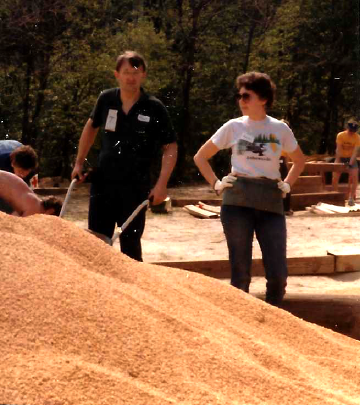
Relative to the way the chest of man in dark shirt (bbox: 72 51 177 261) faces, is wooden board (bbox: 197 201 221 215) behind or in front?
behind

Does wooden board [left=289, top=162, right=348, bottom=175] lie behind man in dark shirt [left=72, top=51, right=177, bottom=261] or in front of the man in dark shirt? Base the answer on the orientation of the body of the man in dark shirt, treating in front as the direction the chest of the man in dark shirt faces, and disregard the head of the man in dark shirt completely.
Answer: behind

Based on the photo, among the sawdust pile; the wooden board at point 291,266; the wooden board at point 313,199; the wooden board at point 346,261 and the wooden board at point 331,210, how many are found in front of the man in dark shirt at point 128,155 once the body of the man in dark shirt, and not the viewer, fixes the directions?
1

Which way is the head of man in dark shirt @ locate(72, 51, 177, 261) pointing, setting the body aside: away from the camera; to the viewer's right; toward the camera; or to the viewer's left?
toward the camera

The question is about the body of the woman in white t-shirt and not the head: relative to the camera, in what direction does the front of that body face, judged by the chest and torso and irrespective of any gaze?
toward the camera

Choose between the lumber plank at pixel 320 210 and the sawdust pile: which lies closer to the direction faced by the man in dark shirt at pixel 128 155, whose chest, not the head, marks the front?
the sawdust pile

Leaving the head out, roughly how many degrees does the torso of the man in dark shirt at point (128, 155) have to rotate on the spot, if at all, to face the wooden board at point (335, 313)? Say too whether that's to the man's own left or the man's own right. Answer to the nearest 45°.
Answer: approximately 45° to the man's own left

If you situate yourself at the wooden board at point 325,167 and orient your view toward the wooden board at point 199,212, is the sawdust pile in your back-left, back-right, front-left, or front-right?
front-left

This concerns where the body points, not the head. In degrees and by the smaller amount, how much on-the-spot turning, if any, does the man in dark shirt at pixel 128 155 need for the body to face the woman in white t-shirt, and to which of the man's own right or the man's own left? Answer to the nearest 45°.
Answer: approximately 45° to the man's own left

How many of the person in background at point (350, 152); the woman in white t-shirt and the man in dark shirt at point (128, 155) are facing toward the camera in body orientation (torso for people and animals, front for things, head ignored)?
3

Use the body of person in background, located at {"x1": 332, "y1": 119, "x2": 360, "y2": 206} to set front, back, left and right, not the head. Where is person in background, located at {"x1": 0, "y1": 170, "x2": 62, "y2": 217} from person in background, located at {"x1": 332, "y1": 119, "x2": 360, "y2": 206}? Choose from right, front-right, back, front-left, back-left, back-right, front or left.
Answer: front

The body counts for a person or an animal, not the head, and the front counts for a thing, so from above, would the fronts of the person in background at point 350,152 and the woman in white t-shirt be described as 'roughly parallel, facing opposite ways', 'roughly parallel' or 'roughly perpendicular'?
roughly parallel

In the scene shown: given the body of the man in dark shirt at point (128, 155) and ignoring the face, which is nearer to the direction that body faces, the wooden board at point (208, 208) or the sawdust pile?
the sawdust pile

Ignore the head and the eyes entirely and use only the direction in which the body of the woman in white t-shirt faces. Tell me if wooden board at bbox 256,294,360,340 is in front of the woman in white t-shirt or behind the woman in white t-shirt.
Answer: in front

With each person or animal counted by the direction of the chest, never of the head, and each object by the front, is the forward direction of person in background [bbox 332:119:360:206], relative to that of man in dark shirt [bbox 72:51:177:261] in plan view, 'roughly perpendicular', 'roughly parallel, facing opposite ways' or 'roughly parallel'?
roughly parallel

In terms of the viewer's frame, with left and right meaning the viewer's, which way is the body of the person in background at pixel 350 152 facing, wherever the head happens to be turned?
facing the viewer
